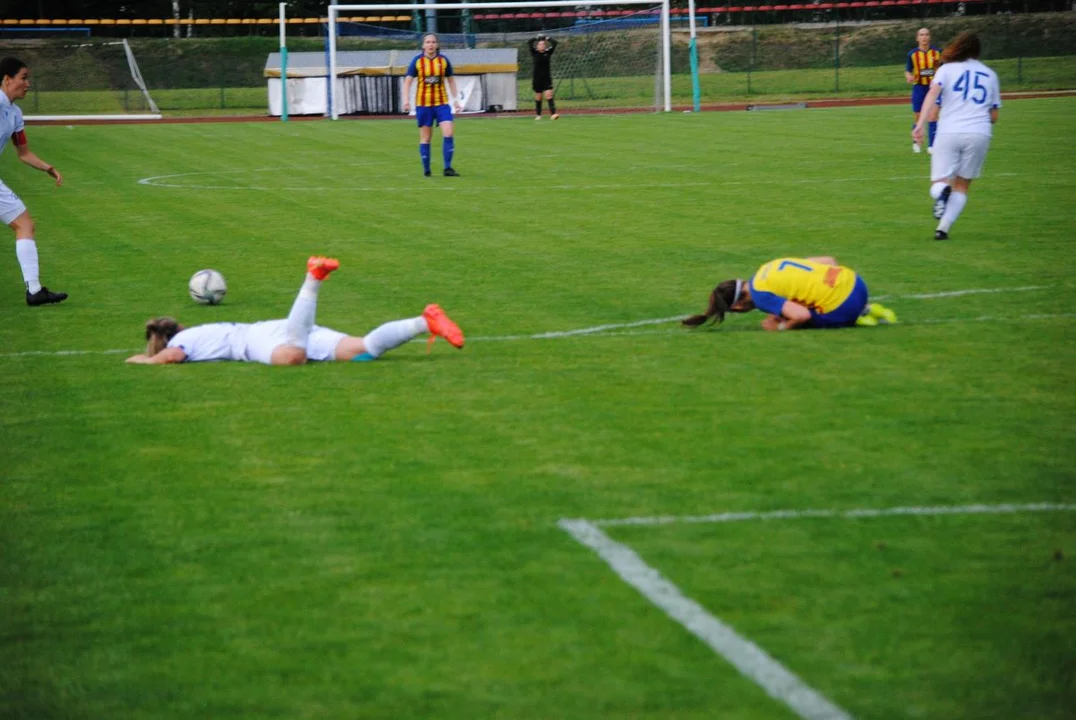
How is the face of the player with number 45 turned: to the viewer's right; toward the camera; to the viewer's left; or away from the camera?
away from the camera

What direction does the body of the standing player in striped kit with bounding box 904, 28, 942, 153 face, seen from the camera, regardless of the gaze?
toward the camera

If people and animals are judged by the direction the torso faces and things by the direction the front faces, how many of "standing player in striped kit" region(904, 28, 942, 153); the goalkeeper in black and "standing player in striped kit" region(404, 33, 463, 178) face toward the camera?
3

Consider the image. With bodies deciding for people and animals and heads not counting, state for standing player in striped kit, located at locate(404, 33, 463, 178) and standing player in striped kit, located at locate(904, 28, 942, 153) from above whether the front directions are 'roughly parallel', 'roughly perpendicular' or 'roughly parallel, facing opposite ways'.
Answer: roughly parallel

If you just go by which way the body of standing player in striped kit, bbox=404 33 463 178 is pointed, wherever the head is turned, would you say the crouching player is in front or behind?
in front

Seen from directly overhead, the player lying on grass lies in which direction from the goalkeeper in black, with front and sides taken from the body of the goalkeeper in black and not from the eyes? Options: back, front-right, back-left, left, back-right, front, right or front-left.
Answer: front

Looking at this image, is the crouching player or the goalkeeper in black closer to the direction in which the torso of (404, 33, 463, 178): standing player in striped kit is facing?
the crouching player

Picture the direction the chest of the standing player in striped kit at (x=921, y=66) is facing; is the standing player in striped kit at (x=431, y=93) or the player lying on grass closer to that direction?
the player lying on grass

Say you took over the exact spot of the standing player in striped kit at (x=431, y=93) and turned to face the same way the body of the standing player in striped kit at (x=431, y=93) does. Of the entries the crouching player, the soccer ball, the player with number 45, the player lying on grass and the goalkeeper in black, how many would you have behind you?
1

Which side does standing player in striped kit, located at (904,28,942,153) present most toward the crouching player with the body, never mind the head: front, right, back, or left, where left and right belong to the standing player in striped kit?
front

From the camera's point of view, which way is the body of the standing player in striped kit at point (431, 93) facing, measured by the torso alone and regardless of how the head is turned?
toward the camera

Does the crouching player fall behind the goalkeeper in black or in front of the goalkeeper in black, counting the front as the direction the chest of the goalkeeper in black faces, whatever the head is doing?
in front

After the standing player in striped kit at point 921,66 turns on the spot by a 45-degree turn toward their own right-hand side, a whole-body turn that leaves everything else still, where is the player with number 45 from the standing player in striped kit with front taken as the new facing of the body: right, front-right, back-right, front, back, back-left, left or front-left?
front-left
